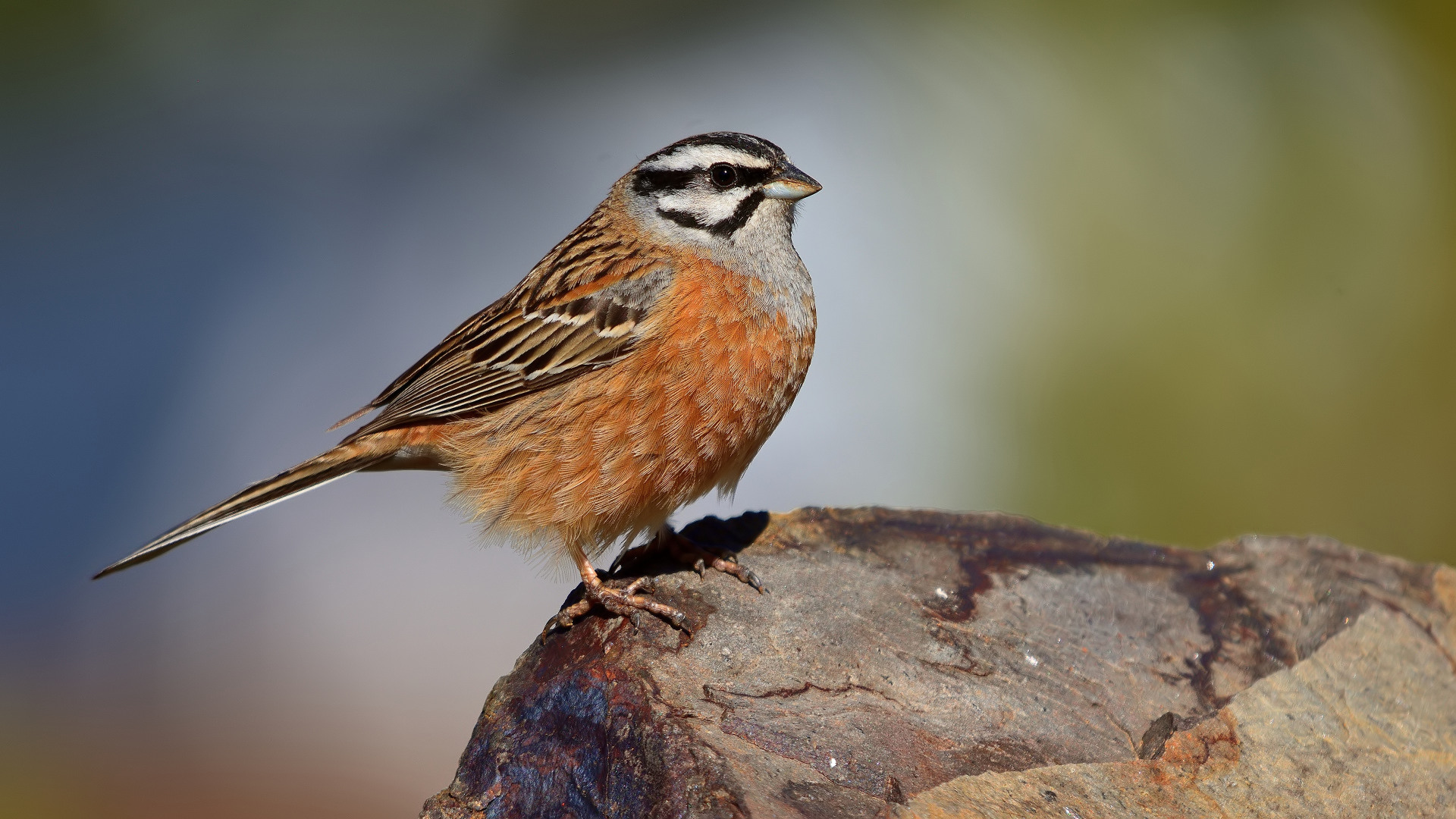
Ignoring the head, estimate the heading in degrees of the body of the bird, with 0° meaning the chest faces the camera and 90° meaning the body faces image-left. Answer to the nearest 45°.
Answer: approximately 270°
